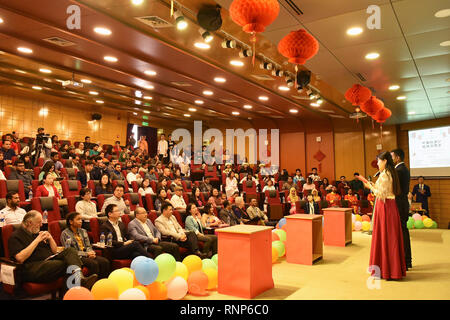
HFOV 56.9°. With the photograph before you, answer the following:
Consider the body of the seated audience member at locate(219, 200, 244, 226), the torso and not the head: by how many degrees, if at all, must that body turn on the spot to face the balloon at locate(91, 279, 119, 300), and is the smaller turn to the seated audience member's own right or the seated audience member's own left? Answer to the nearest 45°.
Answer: approximately 45° to the seated audience member's own right

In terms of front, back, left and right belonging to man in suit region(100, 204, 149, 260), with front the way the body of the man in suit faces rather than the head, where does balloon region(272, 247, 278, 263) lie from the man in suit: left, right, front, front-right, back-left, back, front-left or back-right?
front-left

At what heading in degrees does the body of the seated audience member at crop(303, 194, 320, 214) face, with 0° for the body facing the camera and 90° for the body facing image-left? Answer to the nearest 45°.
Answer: approximately 0°

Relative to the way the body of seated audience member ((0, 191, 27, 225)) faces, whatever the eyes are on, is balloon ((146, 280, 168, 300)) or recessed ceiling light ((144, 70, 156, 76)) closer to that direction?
the balloon

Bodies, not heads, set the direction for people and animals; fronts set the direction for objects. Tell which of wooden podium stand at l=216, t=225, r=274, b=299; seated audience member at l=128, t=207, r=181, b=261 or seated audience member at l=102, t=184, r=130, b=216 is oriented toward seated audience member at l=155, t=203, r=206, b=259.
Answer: seated audience member at l=102, t=184, r=130, b=216

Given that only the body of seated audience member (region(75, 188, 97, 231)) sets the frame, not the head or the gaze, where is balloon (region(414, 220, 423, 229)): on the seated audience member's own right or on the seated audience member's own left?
on the seated audience member's own left

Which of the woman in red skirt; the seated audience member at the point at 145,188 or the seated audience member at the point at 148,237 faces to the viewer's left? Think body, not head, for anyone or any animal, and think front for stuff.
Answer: the woman in red skirt

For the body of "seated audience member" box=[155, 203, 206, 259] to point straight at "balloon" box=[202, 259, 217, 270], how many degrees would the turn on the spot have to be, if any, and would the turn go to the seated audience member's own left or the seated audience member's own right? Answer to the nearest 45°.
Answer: approximately 45° to the seated audience member's own right

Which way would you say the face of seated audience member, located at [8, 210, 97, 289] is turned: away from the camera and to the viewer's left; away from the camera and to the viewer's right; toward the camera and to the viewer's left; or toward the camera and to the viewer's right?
toward the camera and to the viewer's right

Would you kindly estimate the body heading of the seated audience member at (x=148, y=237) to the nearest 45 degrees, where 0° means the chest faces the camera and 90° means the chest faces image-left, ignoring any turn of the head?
approximately 315°

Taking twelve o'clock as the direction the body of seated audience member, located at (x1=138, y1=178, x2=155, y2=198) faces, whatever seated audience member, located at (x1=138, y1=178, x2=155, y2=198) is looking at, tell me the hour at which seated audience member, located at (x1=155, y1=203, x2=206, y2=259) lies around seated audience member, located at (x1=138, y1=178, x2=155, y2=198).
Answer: seated audience member, located at (x1=155, y1=203, x2=206, y2=259) is roughly at 1 o'clock from seated audience member, located at (x1=138, y1=178, x2=155, y2=198).

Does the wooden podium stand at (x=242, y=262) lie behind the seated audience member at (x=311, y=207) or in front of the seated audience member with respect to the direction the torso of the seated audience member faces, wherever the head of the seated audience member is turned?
in front

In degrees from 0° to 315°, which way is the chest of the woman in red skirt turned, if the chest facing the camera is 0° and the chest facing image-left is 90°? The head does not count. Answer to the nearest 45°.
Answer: approximately 90°

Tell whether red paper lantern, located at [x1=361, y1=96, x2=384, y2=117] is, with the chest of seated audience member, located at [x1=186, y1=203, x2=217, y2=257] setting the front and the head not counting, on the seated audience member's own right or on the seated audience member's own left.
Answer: on the seated audience member's own left
